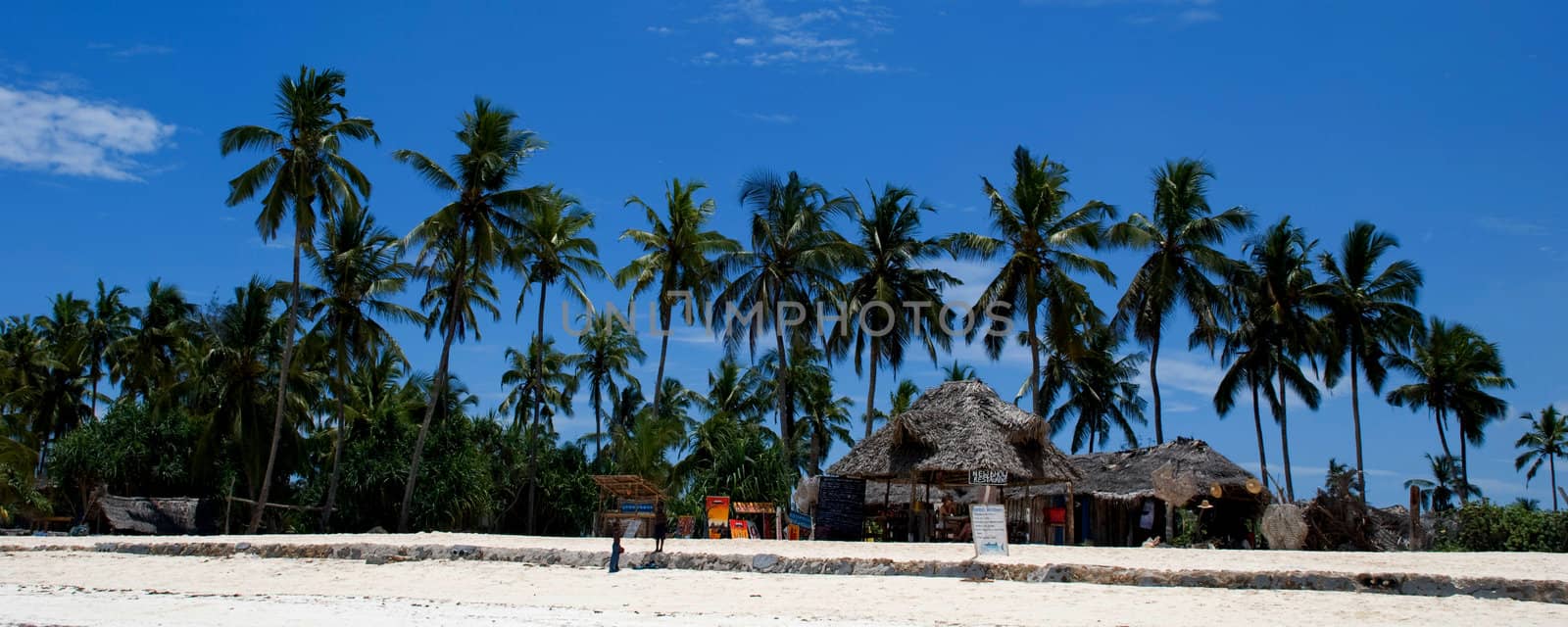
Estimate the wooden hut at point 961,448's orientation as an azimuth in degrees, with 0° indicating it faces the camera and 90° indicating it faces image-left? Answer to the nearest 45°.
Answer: approximately 0°

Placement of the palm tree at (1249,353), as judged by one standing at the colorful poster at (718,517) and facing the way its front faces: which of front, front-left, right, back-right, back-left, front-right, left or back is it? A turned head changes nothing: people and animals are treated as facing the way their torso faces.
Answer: back-left

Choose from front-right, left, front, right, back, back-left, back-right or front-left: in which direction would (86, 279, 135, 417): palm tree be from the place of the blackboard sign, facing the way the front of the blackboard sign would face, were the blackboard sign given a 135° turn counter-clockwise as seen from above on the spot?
left

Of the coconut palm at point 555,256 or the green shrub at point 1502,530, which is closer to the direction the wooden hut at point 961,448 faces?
the green shrub

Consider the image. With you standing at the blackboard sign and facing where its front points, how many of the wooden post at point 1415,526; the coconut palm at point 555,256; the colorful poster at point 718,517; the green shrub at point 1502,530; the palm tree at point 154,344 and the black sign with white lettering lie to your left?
3

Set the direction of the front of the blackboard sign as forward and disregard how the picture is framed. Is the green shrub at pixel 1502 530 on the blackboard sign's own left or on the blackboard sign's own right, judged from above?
on the blackboard sign's own left

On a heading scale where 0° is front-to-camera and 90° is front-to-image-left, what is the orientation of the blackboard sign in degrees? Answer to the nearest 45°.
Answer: approximately 0°

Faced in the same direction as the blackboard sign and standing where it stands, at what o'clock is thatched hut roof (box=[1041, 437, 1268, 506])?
The thatched hut roof is roughly at 8 o'clock from the blackboard sign.

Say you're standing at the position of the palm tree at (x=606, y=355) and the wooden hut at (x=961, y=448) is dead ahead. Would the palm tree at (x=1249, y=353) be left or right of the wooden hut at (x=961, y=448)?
left
